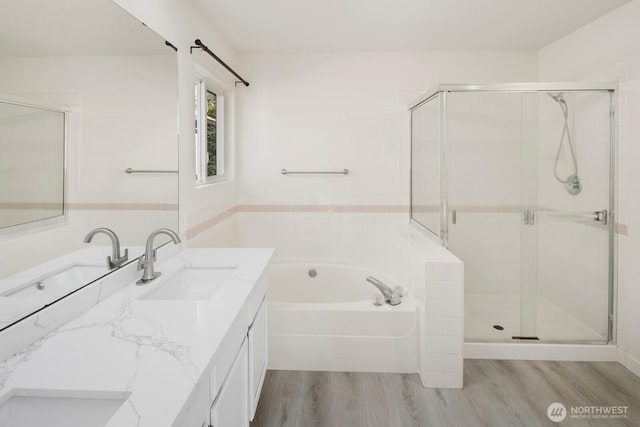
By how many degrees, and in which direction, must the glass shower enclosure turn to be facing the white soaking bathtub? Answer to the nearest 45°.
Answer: approximately 45° to its right

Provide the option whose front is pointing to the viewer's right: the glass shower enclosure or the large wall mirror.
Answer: the large wall mirror

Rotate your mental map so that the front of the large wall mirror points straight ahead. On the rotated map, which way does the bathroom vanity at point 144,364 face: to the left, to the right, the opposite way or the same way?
the same way

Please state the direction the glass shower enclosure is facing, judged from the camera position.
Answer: facing the viewer

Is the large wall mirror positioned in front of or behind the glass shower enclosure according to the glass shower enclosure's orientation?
in front

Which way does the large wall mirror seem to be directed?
to the viewer's right

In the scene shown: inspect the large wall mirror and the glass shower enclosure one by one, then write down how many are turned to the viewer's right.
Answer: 1

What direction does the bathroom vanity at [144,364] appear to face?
to the viewer's right

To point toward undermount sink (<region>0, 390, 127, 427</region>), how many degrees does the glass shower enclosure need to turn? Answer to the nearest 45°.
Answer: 0° — it already faces it

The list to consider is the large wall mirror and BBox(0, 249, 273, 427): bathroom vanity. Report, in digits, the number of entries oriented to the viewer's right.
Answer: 2

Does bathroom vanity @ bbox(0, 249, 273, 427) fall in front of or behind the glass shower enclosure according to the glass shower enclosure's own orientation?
in front

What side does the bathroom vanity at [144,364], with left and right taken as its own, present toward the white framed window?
left

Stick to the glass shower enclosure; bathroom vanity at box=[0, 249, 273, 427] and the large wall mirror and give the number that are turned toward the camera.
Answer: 1

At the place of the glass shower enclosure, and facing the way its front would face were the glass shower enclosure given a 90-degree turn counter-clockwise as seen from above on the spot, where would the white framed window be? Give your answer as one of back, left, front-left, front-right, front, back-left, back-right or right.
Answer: back

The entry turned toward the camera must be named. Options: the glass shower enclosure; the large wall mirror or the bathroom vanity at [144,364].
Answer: the glass shower enclosure
